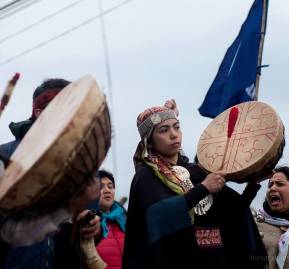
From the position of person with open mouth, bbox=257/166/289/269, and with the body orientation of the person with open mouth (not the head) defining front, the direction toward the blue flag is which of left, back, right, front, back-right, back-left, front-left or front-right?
back-right

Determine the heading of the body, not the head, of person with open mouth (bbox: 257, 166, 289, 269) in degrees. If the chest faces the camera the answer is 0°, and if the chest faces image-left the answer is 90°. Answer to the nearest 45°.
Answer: approximately 45°

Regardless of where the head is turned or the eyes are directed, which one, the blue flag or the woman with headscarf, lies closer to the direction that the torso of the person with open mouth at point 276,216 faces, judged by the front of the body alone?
the woman with headscarf

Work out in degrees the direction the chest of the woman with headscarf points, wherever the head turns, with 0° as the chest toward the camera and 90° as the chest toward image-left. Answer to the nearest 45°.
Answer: approximately 315°

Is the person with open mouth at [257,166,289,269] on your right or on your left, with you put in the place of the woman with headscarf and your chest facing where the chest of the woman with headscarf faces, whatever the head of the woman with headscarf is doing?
on your left

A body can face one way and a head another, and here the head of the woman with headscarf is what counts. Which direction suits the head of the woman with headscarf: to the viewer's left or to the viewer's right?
to the viewer's right
